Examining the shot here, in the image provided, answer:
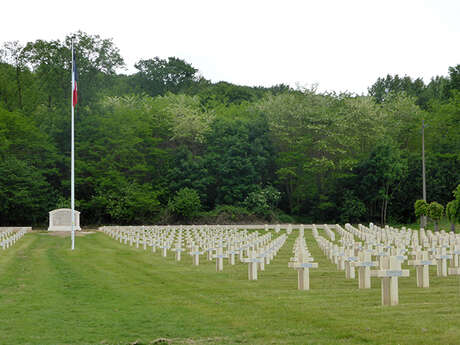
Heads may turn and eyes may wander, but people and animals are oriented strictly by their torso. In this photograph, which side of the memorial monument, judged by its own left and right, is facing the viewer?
front
